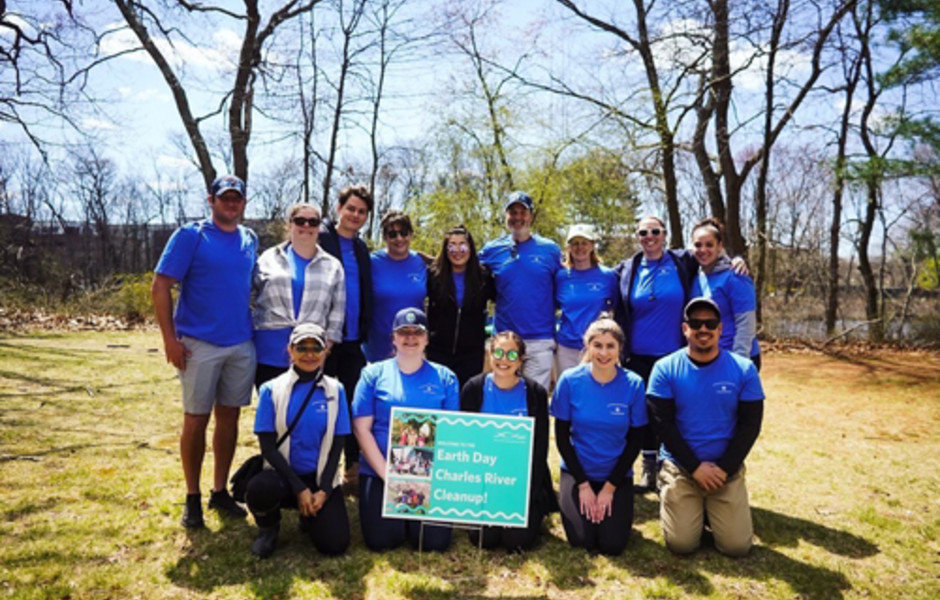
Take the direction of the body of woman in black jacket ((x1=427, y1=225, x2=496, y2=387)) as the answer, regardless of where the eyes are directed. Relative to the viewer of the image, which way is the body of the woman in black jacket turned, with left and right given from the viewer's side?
facing the viewer

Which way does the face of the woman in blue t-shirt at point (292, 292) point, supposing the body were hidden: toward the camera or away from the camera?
toward the camera

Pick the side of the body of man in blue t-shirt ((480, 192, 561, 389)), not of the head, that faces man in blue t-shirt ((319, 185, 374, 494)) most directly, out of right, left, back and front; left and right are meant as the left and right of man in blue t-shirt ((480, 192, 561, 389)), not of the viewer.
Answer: right

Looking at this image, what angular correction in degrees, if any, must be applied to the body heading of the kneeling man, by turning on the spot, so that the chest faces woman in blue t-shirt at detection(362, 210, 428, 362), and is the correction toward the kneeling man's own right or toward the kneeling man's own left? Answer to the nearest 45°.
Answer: approximately 90° to the kneeling man's own right

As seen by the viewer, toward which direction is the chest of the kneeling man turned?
toward the camera

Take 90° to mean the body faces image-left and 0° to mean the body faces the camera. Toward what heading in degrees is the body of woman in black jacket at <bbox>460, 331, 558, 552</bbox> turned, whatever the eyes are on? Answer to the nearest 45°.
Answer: approximately 0°

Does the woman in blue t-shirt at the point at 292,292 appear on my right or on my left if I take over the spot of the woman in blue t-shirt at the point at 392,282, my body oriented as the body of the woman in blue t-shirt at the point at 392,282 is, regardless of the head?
on my right

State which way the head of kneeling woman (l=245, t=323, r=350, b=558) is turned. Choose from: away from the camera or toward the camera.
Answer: toward the camera

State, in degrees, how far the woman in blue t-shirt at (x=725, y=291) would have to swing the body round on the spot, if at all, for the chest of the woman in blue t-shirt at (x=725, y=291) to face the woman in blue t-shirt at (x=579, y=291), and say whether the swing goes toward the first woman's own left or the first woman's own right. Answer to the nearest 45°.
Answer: approximately 45° to the first woman's own right

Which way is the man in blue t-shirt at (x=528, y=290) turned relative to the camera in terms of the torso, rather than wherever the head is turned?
toward the camera

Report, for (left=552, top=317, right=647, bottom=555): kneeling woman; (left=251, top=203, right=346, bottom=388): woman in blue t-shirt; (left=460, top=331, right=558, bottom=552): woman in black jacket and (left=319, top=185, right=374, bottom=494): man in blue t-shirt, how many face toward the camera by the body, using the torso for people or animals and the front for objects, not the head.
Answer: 4

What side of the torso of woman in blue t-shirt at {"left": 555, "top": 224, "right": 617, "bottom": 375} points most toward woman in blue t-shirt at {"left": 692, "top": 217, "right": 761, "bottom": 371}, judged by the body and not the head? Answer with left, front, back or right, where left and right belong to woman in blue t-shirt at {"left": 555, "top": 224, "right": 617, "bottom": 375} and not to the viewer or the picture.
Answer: left
